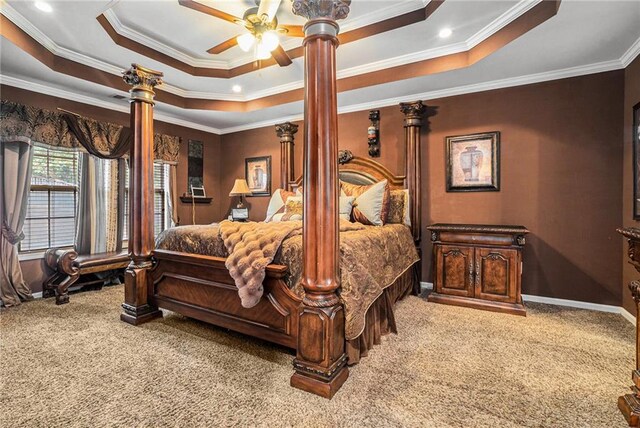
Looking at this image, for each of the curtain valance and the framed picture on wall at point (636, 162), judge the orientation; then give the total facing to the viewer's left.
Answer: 1

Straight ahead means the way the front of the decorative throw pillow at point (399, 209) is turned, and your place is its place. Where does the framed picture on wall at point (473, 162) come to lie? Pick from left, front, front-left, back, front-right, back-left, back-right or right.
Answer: back-left

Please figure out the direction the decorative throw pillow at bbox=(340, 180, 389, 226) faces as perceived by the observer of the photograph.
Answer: facing the viewer and to the left of the viewer

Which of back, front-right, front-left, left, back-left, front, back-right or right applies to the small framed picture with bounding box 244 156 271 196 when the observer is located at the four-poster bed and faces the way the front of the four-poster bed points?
back-right

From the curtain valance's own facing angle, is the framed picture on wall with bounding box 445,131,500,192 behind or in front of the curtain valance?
in front

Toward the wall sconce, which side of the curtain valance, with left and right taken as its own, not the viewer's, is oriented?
front

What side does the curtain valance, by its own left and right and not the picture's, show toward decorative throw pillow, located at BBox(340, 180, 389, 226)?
front

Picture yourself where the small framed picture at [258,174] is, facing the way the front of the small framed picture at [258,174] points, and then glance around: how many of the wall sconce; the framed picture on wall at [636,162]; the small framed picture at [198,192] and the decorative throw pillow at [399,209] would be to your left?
3

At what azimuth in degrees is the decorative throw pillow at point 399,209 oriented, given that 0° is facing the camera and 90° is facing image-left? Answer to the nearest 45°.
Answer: approximately 45°

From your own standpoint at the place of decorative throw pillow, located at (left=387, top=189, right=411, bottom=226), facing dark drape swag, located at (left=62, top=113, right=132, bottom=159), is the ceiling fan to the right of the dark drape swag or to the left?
left

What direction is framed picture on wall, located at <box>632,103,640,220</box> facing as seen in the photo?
to the viewer's left

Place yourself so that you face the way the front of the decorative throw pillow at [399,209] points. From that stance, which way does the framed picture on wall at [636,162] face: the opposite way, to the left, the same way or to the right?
to the right

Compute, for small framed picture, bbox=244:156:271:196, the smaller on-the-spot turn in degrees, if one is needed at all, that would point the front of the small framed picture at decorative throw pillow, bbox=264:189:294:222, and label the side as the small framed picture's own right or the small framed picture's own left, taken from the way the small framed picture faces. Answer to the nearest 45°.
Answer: approximately 45° to the small framed picture's own left
